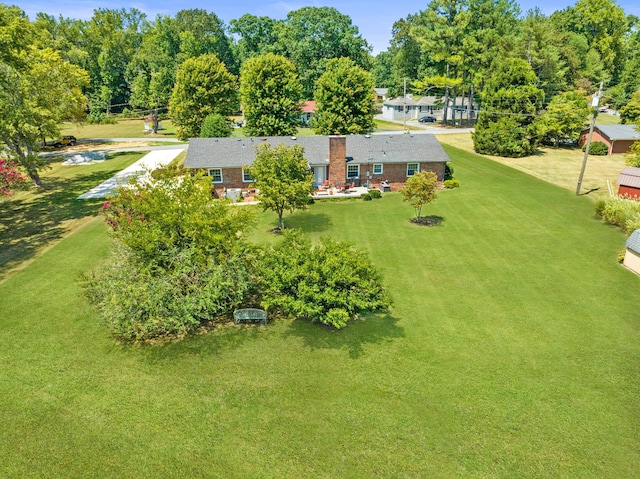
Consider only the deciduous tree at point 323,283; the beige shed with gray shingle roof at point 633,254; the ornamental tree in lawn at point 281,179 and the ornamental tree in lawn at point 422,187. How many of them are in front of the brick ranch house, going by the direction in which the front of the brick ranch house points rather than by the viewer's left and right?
0

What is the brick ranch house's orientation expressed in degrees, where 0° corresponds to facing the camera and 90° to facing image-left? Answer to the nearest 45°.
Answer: approximately 180°

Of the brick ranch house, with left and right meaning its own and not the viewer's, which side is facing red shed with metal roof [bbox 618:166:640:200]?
right

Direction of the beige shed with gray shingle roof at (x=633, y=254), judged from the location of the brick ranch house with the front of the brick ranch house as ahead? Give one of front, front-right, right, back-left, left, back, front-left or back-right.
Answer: back-right

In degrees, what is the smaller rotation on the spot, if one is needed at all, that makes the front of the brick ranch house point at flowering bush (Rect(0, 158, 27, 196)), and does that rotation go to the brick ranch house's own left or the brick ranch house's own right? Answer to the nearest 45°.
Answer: approximately 90° to the brick ranch house's own left

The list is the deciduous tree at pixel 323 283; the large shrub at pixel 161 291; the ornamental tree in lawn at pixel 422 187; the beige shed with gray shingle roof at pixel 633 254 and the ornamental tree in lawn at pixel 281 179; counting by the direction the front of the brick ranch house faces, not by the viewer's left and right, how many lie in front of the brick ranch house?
0

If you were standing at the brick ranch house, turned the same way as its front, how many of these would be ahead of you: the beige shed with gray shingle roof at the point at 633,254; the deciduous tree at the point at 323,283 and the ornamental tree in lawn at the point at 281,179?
0

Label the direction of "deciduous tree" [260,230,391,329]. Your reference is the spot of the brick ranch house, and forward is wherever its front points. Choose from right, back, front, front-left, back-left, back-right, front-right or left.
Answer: back

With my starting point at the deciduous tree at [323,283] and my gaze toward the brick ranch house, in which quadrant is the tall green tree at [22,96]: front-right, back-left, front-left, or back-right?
front-left

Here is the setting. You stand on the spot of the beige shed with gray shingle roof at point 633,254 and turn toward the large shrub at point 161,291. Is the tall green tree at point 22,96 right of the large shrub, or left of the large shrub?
right

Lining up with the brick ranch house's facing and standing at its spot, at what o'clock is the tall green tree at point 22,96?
The tall green tree is roughly at 9 o'clock from the brick ranch house.

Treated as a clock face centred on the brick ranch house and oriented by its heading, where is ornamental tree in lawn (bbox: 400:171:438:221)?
The ornamental tree in lawn is roughly at 5 o'clock from the brick ranch house.

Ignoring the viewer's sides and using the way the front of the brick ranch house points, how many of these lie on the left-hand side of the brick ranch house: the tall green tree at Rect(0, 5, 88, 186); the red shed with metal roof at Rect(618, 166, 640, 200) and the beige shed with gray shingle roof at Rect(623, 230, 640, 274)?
1

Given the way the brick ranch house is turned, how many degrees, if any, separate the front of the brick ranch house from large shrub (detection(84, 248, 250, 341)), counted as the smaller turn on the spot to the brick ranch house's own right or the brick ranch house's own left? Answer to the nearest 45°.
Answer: approximately 180°

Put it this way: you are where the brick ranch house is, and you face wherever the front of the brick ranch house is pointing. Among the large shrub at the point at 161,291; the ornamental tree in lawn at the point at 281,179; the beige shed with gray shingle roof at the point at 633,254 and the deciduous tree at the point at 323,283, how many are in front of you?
0

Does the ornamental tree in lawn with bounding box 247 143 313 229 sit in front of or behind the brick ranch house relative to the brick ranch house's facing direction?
behind
